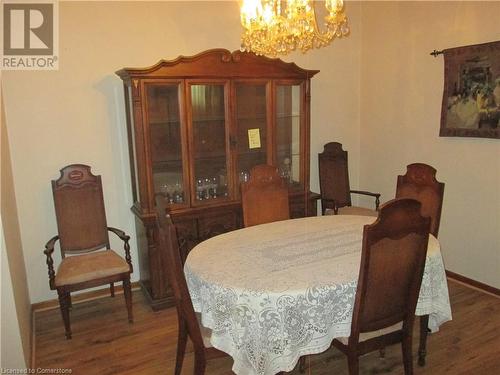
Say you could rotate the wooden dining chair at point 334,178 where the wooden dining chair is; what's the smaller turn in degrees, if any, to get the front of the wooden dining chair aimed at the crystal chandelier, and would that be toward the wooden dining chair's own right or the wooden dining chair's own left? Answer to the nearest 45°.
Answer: approximately 45° to the wooden dining chair's own right

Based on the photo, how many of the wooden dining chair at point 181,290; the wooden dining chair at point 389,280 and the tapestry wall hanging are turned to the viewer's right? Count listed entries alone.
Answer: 1

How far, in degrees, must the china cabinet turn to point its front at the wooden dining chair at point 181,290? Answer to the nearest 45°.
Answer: approximately 45° to its right

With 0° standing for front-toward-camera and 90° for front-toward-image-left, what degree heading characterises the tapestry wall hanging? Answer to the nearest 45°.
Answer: approximately 45°

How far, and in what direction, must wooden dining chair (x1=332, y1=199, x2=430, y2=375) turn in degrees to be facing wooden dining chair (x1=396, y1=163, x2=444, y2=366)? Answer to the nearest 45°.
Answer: approximately 45° to its right

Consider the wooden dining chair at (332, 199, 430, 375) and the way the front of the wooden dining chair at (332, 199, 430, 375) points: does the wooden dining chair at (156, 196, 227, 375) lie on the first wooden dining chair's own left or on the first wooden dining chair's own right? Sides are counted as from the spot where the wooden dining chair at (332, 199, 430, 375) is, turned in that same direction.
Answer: on the first wooden dining chair's own left

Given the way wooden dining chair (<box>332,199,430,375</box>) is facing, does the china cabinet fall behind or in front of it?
in front

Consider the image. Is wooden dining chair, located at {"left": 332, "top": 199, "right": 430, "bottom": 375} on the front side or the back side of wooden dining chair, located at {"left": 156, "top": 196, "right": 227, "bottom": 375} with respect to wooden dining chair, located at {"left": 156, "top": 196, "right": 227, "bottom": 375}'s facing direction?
on the front side

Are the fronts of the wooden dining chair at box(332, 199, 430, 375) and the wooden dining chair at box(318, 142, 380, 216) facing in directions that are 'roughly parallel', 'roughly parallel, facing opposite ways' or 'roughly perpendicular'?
roughly parallel, facing opposite ways

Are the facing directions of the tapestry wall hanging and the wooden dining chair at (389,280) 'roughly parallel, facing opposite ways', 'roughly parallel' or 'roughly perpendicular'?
roughly perpendicular

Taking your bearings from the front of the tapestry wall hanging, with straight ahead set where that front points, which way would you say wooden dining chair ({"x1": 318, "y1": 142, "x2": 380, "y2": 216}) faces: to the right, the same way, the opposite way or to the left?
to the left

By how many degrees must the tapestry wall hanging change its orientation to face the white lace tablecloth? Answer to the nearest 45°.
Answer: approximately 45° to its left

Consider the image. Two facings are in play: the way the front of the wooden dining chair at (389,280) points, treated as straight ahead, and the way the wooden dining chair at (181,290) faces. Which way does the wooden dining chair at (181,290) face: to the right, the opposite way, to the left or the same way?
to the right

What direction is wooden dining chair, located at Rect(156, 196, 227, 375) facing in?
to the viewer's right

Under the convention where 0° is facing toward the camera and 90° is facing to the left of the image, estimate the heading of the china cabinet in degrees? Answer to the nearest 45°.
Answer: approximately 315°

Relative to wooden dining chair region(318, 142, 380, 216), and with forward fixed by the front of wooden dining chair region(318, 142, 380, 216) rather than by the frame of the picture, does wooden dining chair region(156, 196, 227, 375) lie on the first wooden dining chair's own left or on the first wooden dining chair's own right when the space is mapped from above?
on the first wooden dining chair's own right

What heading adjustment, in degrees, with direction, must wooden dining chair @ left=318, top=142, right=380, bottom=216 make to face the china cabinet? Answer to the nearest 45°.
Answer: approximately 90° to its right

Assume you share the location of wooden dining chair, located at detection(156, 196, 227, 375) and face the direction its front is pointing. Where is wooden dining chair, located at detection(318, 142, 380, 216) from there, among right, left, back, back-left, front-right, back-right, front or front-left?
front-left
